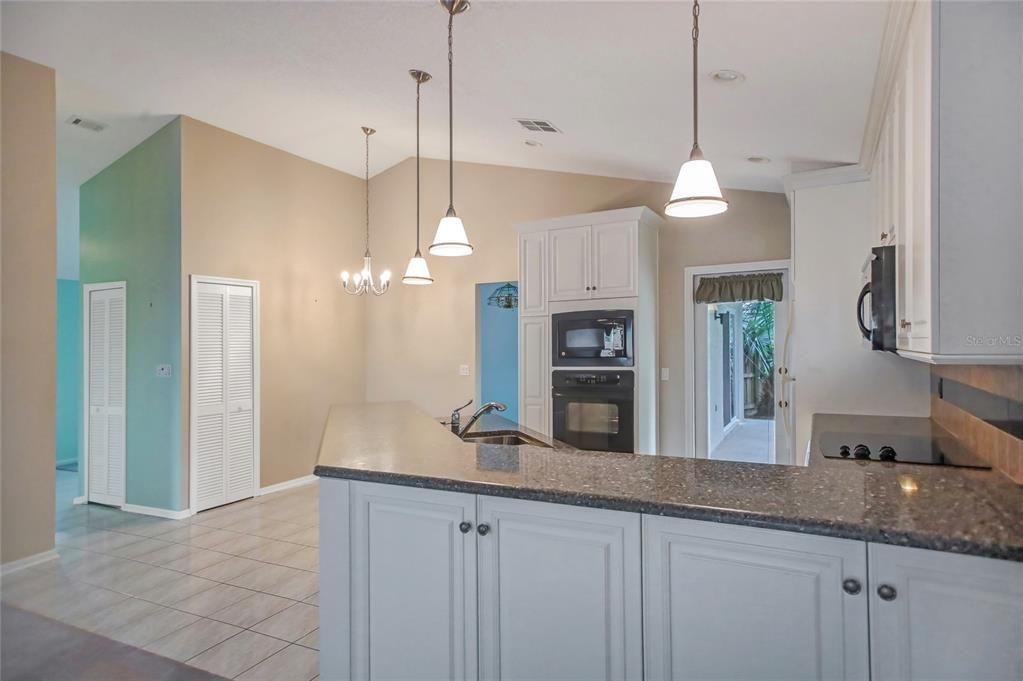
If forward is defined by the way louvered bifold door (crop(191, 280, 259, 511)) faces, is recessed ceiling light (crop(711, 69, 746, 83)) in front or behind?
in front

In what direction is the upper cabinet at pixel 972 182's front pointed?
to the viewer's left

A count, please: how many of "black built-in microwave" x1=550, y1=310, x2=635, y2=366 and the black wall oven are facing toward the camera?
2

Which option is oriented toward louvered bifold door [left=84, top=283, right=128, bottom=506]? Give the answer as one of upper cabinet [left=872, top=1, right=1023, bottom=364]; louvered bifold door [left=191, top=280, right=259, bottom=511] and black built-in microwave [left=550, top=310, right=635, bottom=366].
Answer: the upper cabinet

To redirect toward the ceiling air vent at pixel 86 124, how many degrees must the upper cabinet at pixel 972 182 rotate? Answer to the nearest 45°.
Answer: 0° — it already faces it

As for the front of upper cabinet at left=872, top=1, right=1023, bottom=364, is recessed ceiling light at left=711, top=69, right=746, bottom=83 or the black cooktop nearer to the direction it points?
the recessed ceiling light

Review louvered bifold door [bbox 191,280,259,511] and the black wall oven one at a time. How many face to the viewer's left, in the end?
0

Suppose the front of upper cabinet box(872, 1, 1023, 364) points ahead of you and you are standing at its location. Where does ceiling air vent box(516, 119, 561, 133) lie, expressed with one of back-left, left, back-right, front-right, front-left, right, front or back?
front-right

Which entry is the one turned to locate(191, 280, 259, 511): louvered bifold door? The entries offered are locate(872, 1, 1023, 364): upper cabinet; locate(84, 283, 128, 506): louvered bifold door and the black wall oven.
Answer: the upper cabinet

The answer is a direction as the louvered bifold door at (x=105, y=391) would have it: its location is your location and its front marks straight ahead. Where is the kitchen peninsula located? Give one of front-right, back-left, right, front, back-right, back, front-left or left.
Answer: front-left

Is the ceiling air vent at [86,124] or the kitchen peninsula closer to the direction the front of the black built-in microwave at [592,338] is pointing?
the kitchen peninsula

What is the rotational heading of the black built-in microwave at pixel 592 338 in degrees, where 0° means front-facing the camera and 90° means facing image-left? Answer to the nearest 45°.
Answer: approximately 0°

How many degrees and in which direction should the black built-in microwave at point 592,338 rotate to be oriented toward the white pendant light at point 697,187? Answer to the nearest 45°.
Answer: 0° — it already faces it

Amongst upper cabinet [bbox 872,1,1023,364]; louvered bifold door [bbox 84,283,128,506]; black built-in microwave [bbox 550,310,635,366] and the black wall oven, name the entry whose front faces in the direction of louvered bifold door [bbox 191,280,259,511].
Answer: the upper cabinet
